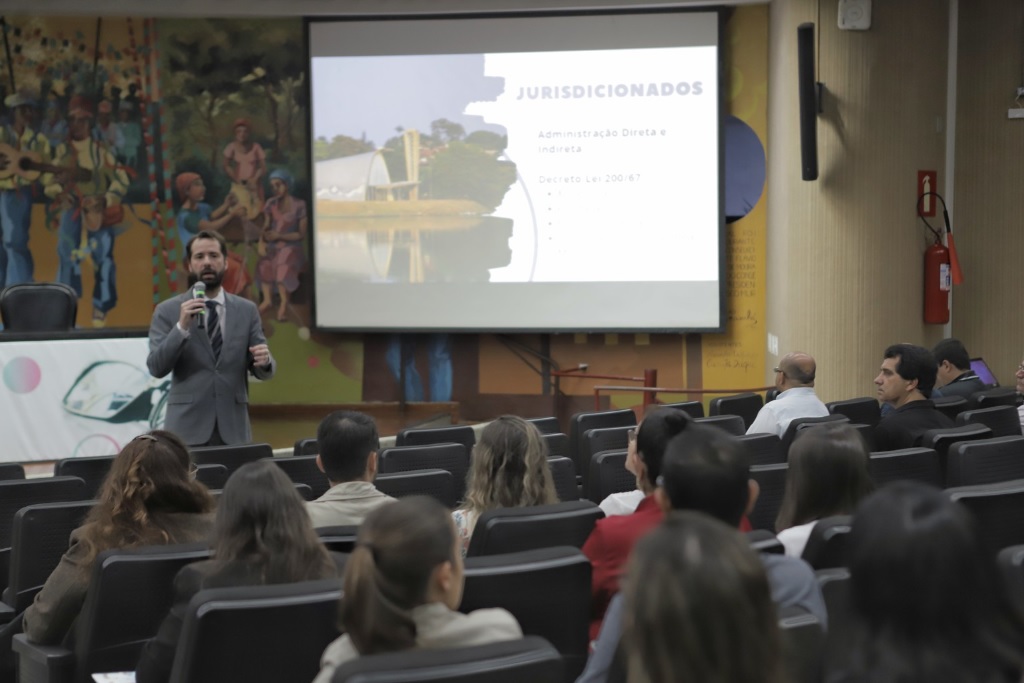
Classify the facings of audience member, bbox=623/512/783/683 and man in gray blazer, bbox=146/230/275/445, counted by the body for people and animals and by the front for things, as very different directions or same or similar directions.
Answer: very different directions

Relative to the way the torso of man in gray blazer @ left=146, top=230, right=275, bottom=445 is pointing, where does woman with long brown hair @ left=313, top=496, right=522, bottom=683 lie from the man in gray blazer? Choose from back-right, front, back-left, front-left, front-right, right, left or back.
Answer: front

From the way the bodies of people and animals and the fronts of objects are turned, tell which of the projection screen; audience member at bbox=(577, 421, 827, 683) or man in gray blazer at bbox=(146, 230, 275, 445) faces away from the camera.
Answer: the audience member

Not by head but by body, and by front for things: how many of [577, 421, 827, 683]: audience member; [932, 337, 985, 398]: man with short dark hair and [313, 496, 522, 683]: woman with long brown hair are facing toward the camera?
0

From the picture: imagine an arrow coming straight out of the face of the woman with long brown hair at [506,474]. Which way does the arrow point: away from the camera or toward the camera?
away from the camera

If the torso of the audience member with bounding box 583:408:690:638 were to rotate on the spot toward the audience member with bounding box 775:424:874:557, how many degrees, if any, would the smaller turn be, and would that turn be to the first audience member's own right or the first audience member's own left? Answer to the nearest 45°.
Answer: approximately 135° to the first audience member's own right

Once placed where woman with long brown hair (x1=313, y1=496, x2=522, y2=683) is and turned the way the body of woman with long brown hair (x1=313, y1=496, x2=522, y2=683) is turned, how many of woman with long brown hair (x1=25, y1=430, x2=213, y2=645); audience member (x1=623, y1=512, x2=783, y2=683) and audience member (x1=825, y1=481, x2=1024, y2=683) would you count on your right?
2

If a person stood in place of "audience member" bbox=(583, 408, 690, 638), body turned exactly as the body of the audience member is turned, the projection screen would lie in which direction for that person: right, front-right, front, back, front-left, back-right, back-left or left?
front-right

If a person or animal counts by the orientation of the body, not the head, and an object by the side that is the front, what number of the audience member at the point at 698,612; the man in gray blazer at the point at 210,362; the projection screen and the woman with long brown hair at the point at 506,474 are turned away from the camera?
2

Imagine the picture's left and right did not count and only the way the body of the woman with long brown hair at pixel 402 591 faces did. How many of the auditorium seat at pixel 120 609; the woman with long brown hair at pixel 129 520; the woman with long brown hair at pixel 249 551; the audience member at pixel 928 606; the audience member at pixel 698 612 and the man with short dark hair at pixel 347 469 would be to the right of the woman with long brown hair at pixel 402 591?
2

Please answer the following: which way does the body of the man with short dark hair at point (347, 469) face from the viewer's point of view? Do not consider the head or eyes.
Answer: away from the camera

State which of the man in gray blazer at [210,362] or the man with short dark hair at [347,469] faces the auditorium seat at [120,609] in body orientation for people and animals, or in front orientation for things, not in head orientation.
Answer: the man in gray blazer

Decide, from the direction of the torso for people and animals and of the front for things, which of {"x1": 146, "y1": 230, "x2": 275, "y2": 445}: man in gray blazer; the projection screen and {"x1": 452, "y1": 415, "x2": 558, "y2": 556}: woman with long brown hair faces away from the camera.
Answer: the woman with long brown hair

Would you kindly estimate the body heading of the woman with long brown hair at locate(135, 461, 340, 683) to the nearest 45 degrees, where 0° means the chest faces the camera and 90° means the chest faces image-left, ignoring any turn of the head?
approximately 180°

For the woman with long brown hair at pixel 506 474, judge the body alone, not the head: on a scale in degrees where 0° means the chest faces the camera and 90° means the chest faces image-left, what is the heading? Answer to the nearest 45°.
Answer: approximately 180°

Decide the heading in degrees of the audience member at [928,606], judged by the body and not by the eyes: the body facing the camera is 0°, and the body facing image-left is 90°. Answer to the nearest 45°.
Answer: approximately 180°
